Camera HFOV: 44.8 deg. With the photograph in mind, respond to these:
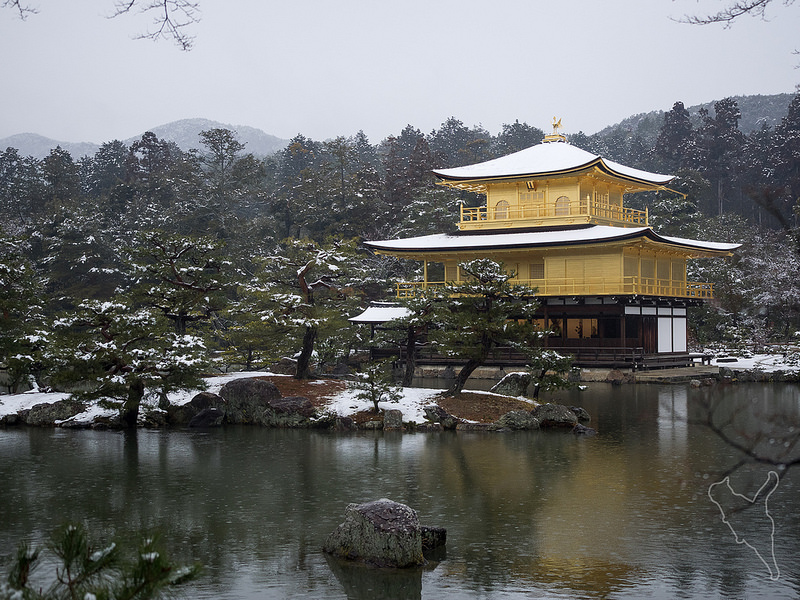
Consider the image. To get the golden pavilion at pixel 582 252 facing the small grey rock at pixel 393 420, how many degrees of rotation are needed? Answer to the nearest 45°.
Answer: approximately 45° to its left

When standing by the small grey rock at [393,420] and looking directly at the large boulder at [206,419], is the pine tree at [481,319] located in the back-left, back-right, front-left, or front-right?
back-right

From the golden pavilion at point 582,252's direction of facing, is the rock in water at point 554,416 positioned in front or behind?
in front

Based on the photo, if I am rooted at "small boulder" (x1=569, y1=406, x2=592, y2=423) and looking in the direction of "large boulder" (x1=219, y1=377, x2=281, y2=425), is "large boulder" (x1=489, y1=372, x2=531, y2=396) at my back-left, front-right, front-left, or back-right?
front-right

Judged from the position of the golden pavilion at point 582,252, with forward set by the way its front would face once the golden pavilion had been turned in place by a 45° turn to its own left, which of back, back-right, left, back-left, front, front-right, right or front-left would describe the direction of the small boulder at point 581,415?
front

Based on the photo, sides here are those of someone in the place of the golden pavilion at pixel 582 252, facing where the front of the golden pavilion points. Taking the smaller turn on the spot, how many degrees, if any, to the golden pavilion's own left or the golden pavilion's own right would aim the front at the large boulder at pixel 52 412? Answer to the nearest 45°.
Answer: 0° — it already faces it

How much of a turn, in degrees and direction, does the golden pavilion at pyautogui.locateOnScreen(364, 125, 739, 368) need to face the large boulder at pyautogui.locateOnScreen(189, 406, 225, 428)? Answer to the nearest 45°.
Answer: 0° — it already faces it

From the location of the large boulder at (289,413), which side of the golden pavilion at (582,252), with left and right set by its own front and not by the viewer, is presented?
front

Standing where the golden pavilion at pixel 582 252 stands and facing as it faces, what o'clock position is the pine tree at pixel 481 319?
The pine tree is roughly at 11 o'clock from the golden pavilion.

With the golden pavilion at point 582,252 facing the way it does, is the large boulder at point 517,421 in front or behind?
in front

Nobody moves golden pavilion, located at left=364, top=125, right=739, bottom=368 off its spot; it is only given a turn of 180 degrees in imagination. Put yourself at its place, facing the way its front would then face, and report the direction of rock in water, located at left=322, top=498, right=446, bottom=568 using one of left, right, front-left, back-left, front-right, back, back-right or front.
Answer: back-right
